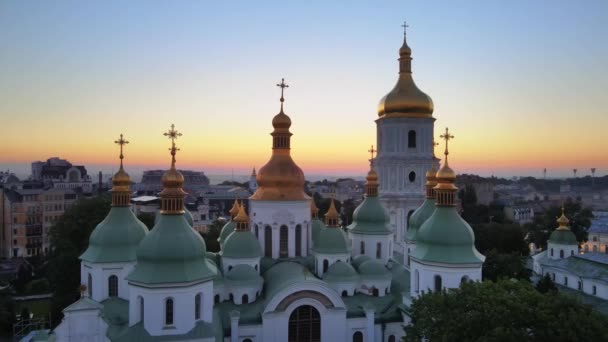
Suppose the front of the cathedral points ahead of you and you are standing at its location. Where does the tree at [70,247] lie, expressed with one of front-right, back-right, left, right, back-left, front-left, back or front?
back-right

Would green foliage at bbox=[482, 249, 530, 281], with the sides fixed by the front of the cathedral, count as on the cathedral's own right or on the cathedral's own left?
on the cathedral's own left

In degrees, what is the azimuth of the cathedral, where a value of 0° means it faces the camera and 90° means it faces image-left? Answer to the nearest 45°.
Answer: approximately 0°

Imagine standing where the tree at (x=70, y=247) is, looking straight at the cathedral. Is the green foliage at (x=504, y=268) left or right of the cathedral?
left

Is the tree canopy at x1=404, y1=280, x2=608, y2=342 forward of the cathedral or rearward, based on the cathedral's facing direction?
forward
